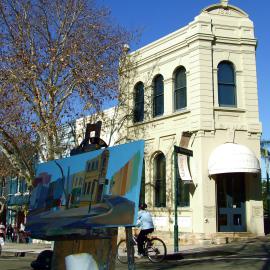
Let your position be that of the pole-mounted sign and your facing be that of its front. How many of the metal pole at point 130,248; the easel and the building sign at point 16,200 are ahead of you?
2

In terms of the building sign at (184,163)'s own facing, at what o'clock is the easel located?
The easel is roughly at 12 o'clock from the building sign.

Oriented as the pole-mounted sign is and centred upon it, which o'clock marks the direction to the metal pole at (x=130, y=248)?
The metal pole is roughly at 12 o'clock from the pole-mounted sign.

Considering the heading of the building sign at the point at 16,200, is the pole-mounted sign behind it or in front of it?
in front

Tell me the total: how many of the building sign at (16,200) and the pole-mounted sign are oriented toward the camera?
2

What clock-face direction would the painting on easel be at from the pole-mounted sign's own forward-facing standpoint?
The painting on easel is roughly at 12 o'clock from the pole-mounted sign.

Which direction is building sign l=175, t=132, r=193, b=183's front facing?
toward the camera

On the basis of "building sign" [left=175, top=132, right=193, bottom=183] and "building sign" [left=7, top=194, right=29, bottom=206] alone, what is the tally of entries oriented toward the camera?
2

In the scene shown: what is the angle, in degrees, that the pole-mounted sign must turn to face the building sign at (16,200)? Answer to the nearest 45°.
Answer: approximately 135° to its right

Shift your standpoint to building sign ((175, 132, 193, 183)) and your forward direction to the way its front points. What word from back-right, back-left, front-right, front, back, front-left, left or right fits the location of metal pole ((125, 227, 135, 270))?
front

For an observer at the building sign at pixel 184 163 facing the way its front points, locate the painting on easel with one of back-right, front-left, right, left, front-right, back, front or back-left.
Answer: front
